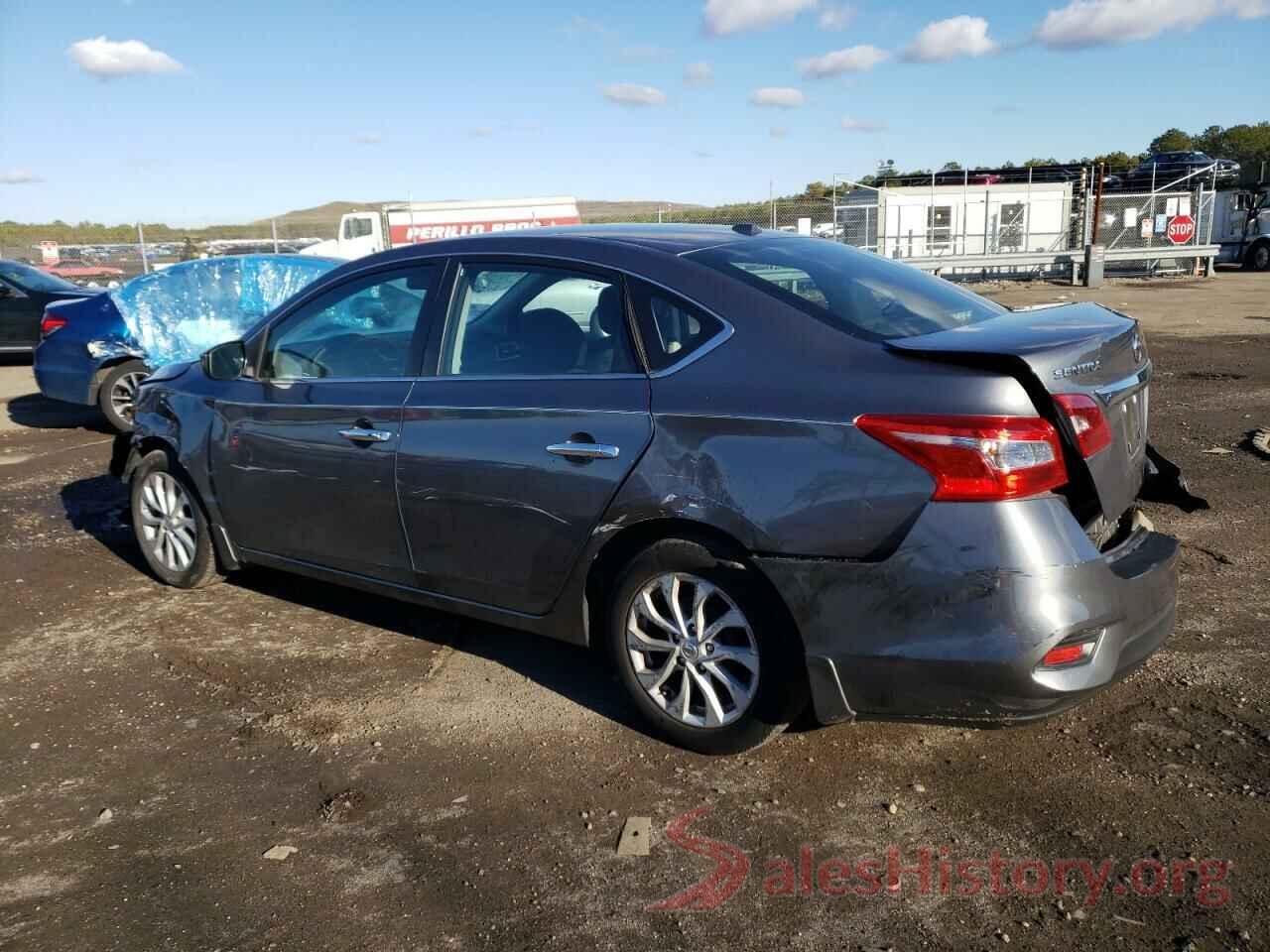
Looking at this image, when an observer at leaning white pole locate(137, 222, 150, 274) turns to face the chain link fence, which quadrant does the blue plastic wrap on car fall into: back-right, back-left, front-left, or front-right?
front-right

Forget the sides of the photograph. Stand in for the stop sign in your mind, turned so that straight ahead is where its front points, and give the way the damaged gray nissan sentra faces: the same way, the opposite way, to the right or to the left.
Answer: to the right

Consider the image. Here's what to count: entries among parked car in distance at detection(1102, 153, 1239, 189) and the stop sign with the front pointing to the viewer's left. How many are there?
1

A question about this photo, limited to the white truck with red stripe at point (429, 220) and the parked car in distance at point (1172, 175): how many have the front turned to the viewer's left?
1

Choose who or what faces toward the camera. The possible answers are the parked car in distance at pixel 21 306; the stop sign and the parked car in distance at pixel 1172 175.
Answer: the stop sign

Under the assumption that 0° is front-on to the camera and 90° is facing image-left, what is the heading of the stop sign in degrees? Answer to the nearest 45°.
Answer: approximately 0°

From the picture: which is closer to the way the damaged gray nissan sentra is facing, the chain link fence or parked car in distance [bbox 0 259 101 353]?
the parked car in distance

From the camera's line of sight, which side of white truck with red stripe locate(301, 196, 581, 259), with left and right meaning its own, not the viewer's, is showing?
left

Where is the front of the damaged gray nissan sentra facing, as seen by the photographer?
facing away from the viewer and to the left of the viewer
